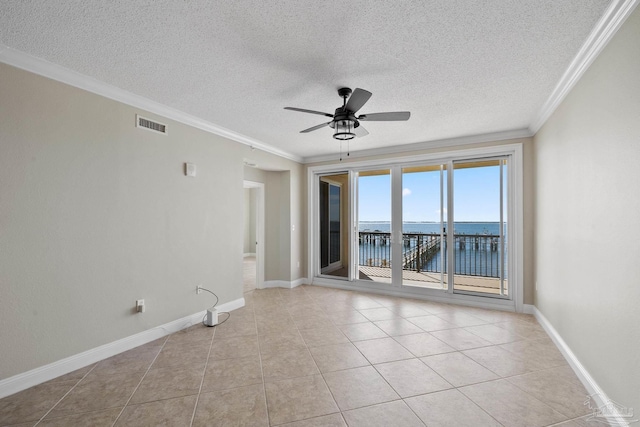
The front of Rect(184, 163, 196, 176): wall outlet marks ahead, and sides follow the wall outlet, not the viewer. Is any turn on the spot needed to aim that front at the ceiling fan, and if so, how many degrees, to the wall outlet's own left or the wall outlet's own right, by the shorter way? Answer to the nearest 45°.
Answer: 0° — it already faces it

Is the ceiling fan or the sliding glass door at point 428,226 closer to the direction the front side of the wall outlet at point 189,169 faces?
the ceiling fan

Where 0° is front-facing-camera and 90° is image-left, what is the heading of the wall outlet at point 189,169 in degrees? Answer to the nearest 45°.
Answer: approximately 315°

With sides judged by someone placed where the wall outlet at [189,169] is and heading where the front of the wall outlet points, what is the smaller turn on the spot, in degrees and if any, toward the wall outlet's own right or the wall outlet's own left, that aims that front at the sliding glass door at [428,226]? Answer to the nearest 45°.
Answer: approximately 45° to the wall outlet's own left

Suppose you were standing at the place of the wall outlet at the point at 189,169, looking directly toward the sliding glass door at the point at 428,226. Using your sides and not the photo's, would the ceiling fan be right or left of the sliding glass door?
right

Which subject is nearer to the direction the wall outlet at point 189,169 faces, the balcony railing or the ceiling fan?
the ceiling fan

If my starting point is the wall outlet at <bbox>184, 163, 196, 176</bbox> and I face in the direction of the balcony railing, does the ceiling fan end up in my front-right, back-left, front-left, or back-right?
front-right

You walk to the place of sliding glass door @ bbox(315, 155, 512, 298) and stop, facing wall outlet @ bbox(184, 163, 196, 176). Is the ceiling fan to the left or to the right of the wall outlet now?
left

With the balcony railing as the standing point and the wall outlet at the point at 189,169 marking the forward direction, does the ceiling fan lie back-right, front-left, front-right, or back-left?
front-left

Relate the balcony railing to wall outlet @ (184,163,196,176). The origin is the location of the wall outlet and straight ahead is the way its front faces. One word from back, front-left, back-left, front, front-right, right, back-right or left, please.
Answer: front-left
